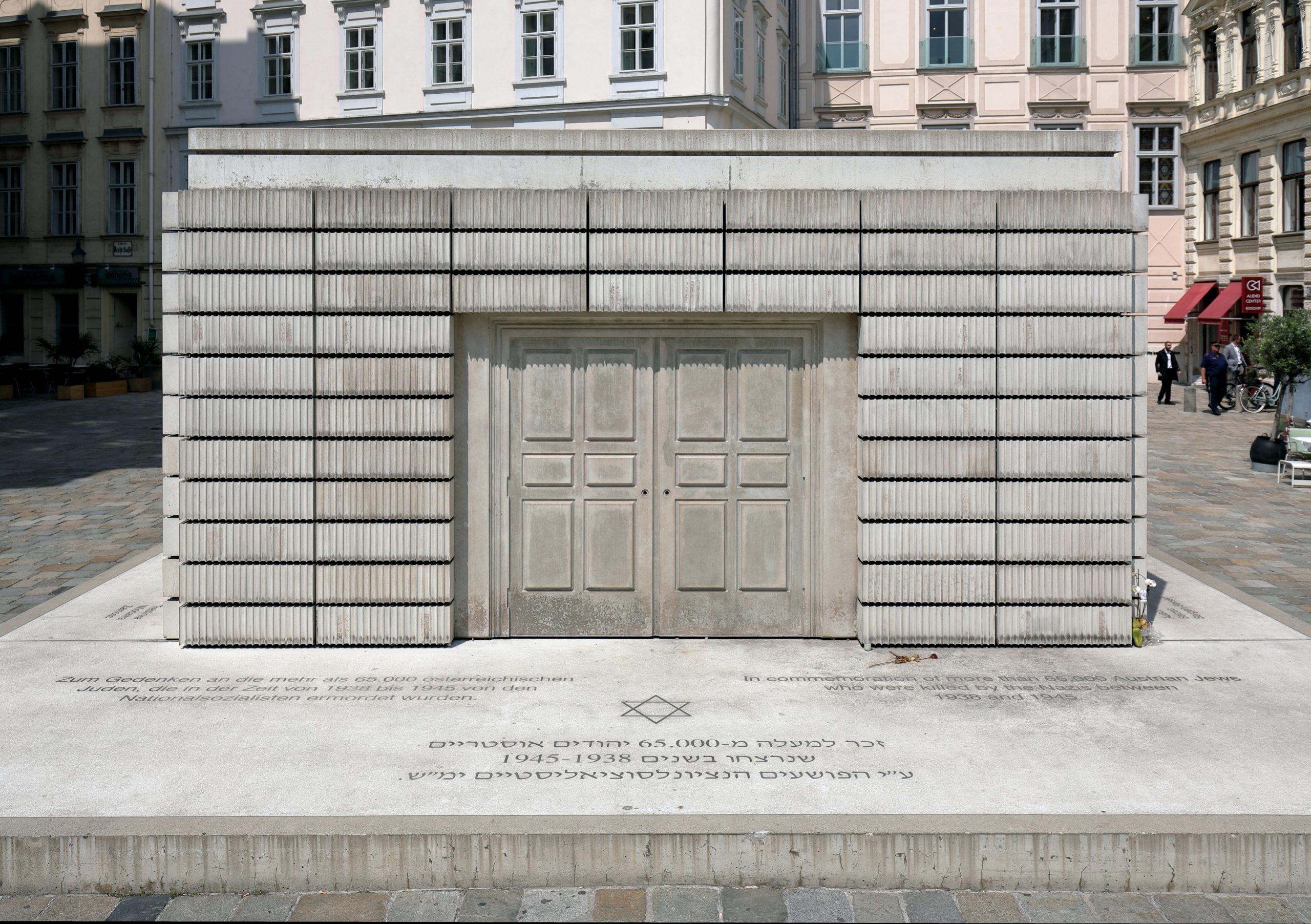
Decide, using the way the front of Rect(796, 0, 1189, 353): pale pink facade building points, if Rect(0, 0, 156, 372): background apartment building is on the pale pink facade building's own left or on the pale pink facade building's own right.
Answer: on the pale pink facade building's own right

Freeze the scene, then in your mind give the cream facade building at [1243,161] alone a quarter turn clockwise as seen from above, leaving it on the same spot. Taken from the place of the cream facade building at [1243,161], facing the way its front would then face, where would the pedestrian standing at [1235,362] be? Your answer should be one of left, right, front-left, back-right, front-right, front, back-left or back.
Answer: back-left

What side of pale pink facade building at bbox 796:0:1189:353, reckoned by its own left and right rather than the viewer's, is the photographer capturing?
front

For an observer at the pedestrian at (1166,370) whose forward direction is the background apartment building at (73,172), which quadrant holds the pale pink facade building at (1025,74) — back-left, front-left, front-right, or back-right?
front-right

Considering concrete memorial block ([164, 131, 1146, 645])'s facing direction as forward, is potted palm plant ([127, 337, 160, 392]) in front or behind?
behind

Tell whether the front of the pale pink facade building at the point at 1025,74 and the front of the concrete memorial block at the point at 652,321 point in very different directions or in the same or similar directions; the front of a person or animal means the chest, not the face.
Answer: same or similar directions

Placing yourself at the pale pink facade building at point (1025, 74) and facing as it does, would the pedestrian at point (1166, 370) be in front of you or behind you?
in front

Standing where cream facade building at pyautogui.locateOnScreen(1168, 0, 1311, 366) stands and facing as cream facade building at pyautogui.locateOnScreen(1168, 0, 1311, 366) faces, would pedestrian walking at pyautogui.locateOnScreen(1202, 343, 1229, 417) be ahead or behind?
ahead

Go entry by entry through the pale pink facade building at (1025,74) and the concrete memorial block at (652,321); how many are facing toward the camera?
2

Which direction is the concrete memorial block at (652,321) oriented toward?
toward the camera

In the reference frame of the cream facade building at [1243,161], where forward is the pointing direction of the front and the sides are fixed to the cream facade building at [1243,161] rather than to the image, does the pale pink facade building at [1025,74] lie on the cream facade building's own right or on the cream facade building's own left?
on the cream facade building's own right
